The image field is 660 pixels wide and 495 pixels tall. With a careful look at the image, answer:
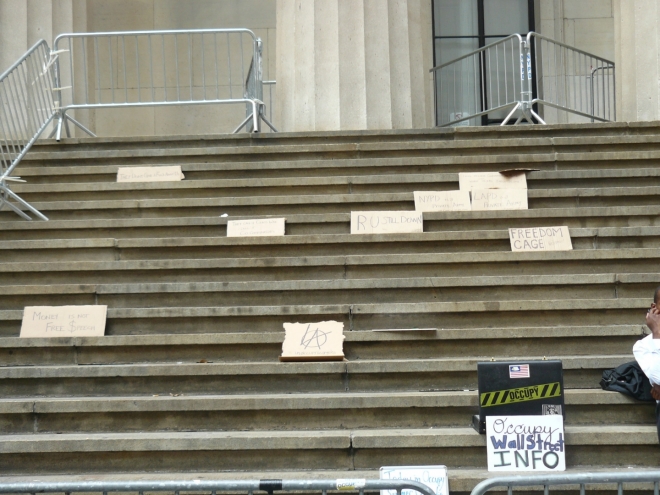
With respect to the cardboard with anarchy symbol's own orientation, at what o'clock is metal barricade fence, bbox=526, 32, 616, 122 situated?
The metal barricade fence is roughly at 7 o'clock from the cardboard with anarchy symbol.

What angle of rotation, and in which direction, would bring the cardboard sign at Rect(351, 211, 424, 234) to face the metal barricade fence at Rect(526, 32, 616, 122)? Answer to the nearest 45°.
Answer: approximately 135° to its left

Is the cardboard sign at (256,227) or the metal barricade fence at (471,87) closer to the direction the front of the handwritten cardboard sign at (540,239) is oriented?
the cardboard sign

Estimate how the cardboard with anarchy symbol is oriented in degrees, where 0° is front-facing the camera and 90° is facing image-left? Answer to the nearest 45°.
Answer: approximately 0°

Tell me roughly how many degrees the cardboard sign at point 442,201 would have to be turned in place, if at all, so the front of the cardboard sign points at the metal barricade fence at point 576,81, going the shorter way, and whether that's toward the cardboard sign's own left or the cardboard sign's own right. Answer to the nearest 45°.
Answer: approximately 180°

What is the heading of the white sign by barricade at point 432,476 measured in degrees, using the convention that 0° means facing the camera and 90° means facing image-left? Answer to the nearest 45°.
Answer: approximately 0°

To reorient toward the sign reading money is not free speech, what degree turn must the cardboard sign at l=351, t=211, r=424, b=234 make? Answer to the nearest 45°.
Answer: approximately 90° to its right

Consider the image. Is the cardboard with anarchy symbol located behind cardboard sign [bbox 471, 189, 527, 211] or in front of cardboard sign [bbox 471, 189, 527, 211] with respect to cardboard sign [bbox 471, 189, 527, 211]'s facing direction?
in front

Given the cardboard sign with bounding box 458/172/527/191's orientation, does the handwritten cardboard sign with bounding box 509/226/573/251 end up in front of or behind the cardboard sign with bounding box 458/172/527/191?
in front

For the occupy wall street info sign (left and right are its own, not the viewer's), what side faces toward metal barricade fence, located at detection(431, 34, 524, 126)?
back

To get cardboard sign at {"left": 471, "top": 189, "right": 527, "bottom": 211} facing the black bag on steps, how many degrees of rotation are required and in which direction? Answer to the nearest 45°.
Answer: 0° — it already faces it

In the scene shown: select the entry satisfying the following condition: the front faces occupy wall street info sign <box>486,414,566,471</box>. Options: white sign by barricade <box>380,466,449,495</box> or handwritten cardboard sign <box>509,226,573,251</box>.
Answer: the handwritten cardboard sign

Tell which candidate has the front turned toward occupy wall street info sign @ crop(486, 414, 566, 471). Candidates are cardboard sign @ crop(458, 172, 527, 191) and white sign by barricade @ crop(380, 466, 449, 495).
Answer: the cardboard sign
